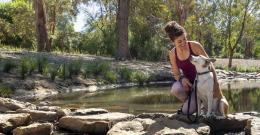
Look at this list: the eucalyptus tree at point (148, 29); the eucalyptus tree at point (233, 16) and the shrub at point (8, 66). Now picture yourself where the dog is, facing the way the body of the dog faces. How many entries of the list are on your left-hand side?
0

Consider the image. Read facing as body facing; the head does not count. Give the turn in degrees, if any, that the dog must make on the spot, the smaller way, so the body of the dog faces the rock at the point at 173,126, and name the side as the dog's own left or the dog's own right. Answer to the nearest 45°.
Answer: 0° — it already faces it

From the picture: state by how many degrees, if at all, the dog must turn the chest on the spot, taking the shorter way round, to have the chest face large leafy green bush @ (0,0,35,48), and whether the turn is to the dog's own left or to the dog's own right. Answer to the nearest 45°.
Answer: approximately 90° to the dog's own right

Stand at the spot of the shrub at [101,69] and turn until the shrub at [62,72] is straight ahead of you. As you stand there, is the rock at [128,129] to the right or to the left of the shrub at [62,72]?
left

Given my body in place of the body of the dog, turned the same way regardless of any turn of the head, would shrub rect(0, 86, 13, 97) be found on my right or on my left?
on my right

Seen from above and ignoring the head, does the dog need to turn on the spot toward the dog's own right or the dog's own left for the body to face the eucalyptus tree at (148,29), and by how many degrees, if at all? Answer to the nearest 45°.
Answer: approximately 135° to the dog's own right

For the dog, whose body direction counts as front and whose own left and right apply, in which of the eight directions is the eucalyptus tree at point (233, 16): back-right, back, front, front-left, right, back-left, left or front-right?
back-right

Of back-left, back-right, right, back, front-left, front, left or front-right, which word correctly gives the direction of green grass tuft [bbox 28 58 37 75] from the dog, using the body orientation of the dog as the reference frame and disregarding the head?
right

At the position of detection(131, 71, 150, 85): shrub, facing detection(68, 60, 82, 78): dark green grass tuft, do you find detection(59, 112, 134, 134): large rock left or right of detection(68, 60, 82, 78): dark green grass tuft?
left

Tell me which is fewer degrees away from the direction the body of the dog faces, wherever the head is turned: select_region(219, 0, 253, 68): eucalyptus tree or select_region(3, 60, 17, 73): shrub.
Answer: the shrub

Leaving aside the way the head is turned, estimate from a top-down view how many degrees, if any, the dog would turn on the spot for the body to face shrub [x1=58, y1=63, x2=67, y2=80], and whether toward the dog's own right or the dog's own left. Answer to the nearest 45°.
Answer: approximately 90° to the dog's own right

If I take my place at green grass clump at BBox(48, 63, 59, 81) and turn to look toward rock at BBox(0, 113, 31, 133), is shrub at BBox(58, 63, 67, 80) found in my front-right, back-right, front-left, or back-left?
back-left

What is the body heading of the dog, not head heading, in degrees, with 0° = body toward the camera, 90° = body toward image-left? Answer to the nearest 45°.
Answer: approximately 45°

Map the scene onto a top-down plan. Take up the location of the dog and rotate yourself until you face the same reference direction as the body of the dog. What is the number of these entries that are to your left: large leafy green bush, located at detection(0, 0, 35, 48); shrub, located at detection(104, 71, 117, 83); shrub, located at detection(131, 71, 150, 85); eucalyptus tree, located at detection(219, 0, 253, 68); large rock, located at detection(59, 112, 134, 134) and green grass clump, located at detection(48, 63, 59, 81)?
0

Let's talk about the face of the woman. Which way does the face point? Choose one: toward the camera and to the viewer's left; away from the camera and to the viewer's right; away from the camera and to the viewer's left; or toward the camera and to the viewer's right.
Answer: toward the camera and to the viewer's right
